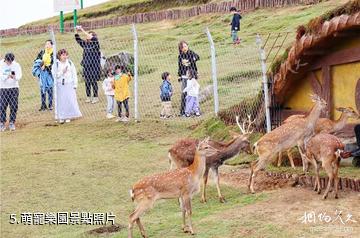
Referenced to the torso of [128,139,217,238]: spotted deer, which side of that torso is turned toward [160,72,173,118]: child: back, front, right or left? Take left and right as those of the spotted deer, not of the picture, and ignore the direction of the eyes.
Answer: left

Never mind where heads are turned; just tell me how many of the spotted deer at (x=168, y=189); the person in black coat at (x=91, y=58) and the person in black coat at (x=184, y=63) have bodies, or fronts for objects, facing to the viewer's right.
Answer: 1

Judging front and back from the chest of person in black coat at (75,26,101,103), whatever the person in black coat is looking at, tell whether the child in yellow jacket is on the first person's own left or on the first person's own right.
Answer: on the first person's own left

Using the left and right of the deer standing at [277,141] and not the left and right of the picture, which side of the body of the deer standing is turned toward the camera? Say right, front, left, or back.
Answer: right

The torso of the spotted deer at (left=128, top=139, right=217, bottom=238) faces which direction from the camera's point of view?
to the viewer's right

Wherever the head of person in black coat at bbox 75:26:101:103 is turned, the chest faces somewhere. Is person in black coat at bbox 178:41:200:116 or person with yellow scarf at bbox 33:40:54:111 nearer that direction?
the person with yellow scarf
